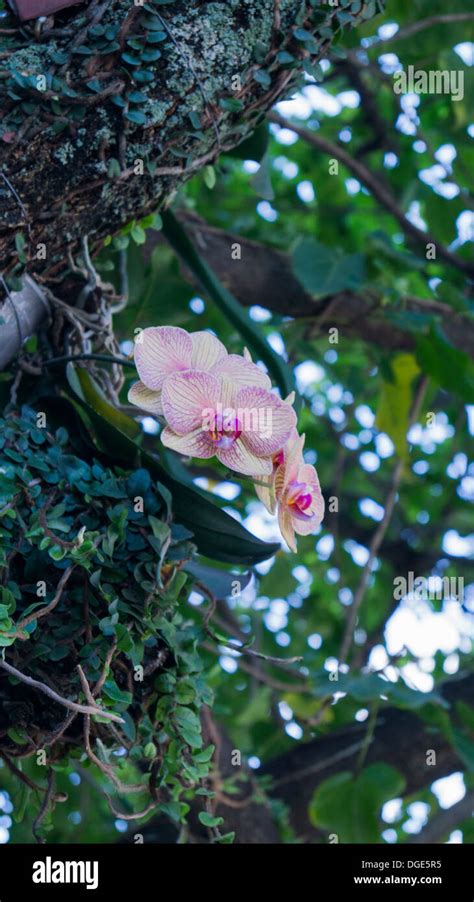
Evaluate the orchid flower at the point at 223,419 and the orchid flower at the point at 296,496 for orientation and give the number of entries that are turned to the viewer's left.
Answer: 0

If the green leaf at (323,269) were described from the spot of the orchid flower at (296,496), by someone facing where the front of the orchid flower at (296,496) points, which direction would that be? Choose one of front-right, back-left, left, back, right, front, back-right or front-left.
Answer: back-left

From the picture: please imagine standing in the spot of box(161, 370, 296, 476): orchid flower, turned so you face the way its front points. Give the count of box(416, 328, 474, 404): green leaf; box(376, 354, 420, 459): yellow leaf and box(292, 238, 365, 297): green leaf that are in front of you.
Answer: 0

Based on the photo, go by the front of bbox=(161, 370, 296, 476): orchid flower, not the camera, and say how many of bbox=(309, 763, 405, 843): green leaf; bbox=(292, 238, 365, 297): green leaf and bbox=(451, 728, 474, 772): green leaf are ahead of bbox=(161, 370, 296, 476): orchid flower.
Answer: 0

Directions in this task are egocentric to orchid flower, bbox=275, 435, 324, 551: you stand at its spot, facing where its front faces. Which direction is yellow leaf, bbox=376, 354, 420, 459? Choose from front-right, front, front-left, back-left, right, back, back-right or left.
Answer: back-left

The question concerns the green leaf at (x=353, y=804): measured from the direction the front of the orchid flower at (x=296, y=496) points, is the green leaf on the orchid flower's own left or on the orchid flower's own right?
on the orchid flower's own left

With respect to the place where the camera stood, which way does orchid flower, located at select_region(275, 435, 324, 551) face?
facing the viewer and to the right of the viewer

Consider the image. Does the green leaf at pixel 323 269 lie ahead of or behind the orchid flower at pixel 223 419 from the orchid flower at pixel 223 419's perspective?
behind

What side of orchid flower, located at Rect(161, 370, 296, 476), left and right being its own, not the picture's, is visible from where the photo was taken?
front

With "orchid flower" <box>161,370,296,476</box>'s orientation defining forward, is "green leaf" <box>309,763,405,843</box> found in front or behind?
behind
